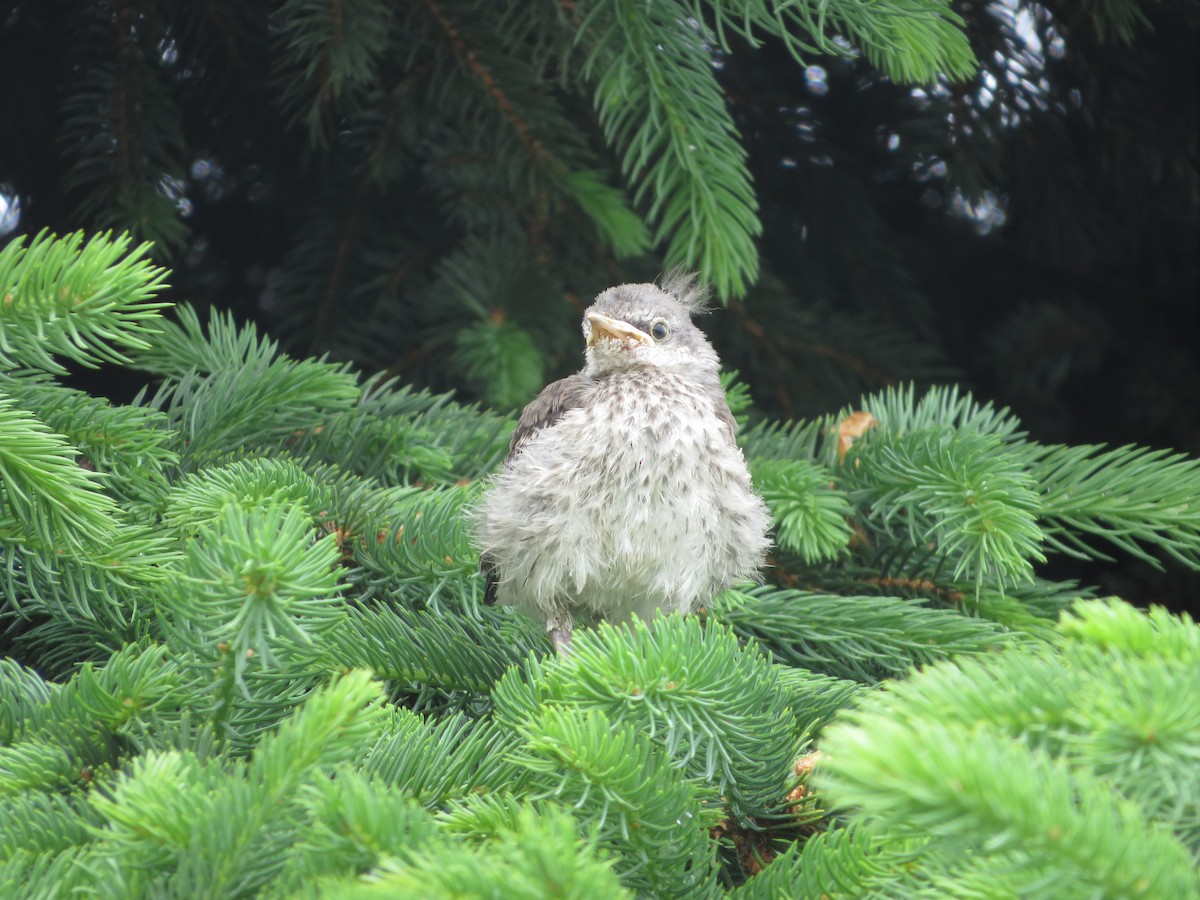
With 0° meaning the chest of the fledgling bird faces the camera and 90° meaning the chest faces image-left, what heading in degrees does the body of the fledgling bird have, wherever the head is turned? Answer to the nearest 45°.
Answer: approximately 0°
